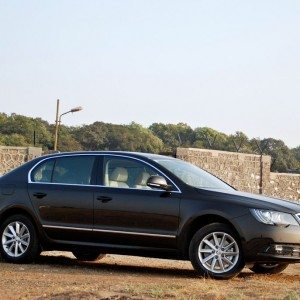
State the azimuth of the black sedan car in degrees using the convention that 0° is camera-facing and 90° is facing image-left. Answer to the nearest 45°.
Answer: approximately 315°
